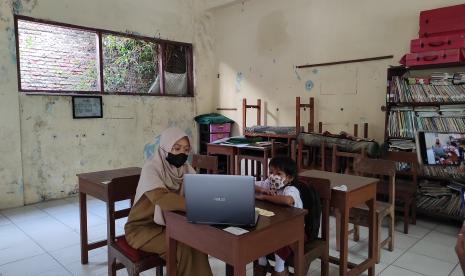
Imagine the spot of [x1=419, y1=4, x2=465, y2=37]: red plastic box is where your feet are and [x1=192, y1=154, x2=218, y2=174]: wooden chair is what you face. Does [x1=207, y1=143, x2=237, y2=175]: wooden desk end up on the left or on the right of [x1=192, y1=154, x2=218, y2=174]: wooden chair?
right

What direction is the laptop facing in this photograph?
away from the camera

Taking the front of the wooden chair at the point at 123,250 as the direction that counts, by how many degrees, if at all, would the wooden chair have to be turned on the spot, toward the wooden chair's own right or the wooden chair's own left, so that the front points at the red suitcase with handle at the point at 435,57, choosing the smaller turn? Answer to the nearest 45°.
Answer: approximately 45° to the wooden chair's own left

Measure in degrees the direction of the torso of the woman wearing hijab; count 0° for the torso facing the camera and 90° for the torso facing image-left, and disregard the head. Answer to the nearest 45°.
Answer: approximately 315°

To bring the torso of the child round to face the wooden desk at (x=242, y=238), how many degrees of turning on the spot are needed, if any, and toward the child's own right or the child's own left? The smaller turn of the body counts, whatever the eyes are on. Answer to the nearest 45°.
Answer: approximately 45° to the child's own left

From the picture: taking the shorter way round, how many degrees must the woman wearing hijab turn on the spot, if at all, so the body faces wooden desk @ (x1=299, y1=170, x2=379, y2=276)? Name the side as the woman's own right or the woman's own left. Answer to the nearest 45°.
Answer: approximately 45° to the woman's own left

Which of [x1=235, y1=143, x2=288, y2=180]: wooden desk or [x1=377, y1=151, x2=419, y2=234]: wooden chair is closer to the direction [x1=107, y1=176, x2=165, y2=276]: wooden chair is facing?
the wooden chair

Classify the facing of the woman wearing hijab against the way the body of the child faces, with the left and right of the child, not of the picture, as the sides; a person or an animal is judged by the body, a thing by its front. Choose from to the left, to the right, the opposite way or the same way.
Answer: to the left

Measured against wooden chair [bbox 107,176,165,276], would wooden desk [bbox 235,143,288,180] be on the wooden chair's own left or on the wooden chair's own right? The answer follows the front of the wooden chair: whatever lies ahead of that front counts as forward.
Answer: on the wooden chair's own left
